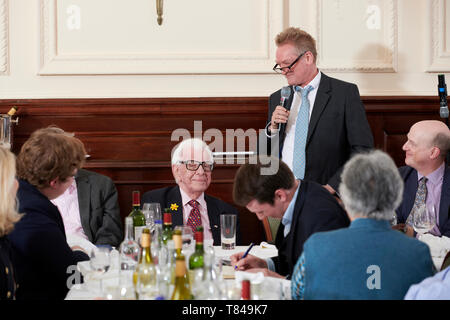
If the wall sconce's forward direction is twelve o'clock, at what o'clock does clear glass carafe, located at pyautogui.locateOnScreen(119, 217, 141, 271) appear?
The clear glass carafe is roughly at 12 o'clock from the wall sconce.

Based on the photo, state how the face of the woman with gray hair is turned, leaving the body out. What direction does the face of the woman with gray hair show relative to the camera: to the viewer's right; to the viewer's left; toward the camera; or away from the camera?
away from the camera

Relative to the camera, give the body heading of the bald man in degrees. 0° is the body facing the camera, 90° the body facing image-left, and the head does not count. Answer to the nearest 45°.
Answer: approximately 45°

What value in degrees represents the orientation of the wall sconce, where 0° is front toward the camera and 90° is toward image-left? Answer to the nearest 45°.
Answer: approximately 0°

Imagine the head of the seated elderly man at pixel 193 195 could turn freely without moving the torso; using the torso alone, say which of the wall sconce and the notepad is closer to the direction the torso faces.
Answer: the notepad

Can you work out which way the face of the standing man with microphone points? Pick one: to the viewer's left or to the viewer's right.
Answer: to the viewer's left

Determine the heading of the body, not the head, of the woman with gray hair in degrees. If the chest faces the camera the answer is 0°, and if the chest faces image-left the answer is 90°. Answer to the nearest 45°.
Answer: approximately 180°

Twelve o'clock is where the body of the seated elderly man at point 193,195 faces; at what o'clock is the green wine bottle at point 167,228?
The green wine bottle is roughly at 12 o'clock from the seated elderly man.

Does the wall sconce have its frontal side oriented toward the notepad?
yes

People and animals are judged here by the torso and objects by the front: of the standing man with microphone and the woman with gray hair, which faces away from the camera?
the woman with gray hair

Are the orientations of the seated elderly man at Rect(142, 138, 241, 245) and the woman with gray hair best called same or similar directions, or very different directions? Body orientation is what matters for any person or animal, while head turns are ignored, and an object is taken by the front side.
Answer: very different directions

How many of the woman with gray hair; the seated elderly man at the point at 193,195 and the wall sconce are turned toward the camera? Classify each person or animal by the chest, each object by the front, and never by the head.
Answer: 2
